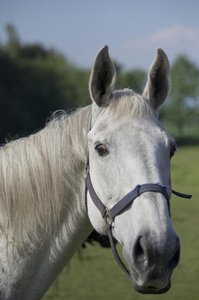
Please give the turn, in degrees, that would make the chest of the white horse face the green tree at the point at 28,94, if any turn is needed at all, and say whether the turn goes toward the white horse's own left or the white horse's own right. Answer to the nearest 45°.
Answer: approximately 135° to the white horse's own left

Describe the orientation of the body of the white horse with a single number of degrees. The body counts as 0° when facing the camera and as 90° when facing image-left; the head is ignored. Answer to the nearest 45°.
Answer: approximately 315°
